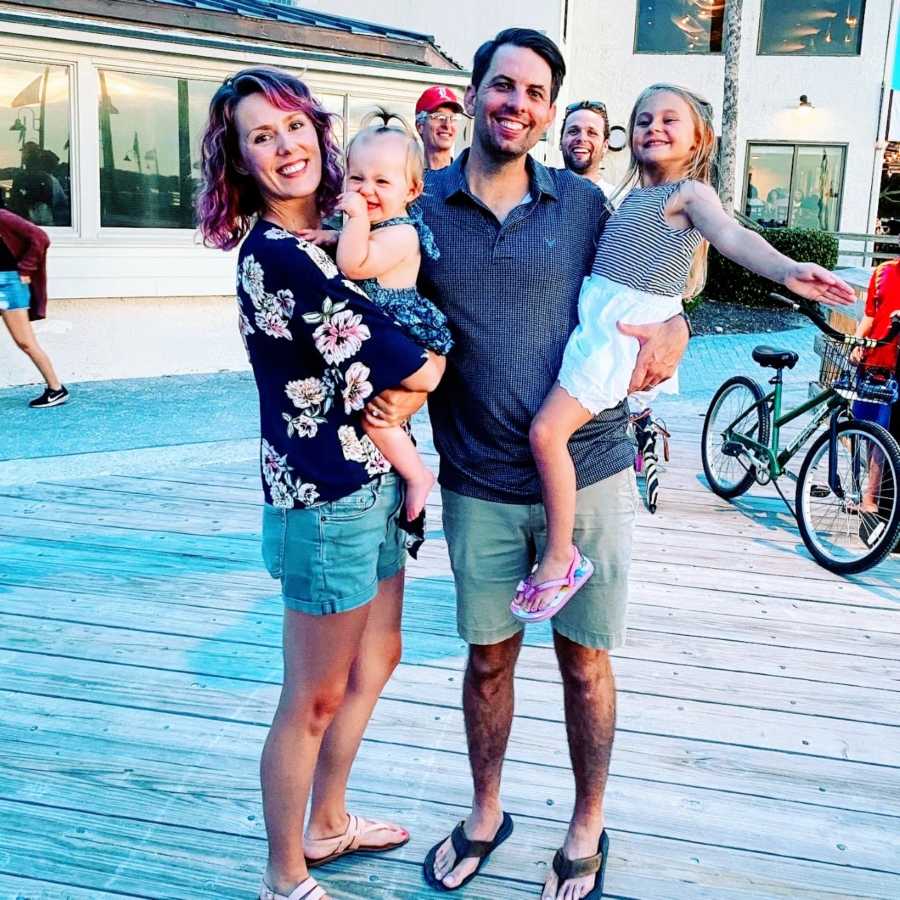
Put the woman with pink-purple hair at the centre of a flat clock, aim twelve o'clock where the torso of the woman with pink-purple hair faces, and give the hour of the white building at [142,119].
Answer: The white building is roughly at 7 o'clock from the woman with pink-purple hair.

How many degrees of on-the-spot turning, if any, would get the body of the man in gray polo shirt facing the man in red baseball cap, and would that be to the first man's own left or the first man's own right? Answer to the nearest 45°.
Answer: approximately 180°

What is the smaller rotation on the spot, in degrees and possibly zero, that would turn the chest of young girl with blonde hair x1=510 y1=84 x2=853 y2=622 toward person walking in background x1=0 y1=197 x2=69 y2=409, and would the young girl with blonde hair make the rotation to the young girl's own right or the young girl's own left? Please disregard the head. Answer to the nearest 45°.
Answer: approximately 90° to the young girl's own right

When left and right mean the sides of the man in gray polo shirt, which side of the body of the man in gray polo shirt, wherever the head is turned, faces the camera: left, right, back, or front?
front

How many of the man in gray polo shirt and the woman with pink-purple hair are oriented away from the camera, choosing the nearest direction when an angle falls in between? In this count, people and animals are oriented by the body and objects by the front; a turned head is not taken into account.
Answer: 0

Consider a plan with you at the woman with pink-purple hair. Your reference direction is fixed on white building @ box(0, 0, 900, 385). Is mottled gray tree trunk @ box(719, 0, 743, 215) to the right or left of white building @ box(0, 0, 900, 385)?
right

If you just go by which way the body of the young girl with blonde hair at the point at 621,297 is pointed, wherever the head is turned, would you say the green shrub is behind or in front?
behind

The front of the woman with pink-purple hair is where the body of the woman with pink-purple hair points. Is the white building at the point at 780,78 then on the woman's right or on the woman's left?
on the woman's left

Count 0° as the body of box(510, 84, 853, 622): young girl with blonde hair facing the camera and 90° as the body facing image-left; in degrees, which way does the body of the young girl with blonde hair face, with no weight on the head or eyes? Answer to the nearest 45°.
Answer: approximately 45°

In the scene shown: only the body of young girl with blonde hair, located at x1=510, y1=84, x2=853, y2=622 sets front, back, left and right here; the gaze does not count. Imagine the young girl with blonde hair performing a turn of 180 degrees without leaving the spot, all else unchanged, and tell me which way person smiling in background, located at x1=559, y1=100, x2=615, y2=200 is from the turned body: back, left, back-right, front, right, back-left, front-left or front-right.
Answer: front-left

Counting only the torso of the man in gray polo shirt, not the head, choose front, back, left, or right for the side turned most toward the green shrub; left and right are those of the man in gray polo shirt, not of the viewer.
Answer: back
